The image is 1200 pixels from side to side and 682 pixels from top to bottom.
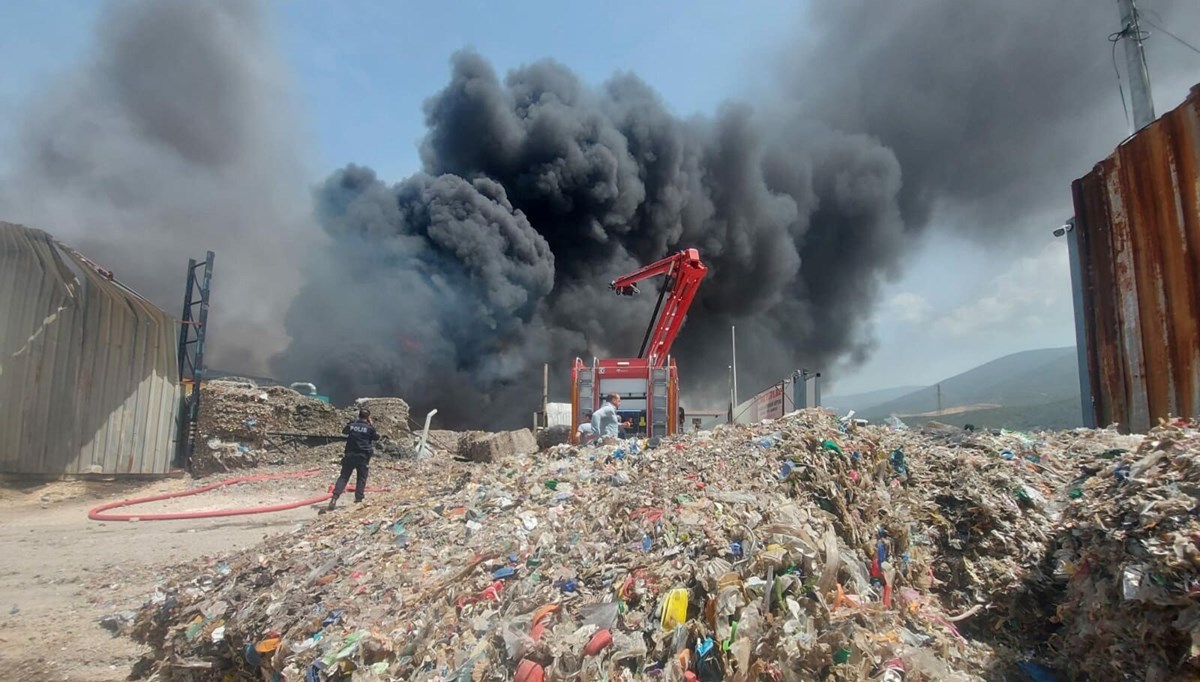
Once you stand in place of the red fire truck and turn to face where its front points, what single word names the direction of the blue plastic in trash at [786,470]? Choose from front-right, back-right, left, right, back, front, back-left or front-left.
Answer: back

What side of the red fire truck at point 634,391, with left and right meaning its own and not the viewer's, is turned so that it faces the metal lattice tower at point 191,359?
left

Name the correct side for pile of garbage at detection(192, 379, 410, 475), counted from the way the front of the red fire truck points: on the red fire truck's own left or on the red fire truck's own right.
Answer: on the red fire truck's own left

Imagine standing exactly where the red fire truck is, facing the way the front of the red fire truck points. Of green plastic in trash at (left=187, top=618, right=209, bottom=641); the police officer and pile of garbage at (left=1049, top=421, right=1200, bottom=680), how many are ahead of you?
0

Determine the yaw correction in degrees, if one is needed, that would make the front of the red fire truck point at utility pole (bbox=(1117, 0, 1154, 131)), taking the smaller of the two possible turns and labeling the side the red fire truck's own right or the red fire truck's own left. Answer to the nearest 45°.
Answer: approximately 135° to the red fire truck's own right

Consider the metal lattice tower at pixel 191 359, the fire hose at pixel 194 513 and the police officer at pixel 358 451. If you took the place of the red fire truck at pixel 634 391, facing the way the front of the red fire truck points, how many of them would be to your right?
0

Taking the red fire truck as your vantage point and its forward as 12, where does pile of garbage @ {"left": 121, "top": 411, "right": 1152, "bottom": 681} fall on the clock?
The pile of garbage is roughly at 6 o'clock from the red fire truck.

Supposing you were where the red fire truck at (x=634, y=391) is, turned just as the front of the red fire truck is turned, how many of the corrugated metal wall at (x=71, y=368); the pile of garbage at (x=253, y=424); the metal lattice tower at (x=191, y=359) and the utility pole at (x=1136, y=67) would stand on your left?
3

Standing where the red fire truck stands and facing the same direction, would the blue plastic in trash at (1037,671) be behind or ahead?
behind

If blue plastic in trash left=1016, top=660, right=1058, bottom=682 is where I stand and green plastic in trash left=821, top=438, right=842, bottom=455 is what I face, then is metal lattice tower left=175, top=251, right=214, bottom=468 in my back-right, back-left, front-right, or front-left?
front-left

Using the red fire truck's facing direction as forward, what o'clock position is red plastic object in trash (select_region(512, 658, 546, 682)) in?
The red plastic object in trash is roughly at 6 o'clock from the red fire truck.

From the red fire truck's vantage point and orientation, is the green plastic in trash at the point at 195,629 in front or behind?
behind

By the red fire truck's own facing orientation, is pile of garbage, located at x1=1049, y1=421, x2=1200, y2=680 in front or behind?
behind

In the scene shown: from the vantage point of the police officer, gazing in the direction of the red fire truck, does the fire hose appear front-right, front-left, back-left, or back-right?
back-left

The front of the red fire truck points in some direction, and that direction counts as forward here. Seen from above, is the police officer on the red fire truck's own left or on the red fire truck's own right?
on the red fire truck's own left

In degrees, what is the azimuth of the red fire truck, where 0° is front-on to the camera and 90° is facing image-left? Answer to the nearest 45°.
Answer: approximately 180°

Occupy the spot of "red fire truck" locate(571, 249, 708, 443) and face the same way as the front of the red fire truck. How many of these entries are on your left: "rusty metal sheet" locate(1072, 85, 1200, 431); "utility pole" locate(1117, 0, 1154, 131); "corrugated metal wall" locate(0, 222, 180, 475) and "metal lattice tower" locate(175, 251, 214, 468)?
2
